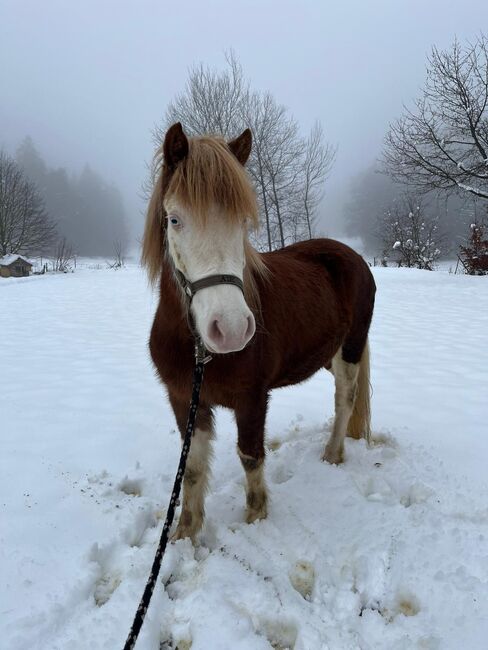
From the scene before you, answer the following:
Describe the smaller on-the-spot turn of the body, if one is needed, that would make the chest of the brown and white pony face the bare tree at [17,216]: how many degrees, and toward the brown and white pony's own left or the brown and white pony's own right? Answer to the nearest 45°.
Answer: approximately 90° to the brown and white pony's own right

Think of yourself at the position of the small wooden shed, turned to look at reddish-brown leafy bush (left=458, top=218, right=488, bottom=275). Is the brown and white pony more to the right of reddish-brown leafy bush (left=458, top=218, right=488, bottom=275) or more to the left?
right

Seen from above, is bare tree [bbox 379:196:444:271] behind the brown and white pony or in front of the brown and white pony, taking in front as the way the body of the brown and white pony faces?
behind

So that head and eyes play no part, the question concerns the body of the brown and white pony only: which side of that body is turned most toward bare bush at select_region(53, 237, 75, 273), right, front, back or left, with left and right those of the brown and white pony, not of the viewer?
right

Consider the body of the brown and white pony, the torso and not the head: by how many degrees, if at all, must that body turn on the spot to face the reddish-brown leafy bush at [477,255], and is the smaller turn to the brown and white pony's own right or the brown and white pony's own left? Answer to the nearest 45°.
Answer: approximately 180°

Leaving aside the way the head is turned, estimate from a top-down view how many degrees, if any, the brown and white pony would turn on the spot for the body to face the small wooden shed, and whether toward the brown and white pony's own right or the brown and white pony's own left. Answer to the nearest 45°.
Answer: approximately 90° to the brown and white pony's own right

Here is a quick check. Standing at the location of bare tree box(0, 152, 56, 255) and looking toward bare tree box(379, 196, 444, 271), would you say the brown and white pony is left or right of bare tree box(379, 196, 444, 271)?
right

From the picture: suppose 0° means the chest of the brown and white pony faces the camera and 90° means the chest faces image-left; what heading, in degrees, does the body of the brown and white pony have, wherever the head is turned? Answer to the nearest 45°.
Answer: approximately 45°
